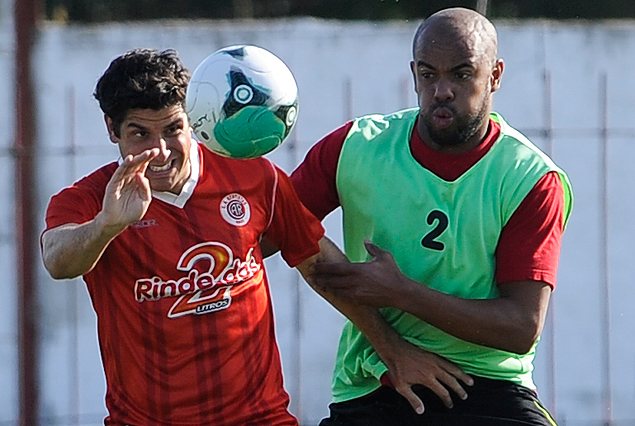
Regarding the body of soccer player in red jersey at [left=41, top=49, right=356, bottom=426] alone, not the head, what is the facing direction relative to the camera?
toward the camera

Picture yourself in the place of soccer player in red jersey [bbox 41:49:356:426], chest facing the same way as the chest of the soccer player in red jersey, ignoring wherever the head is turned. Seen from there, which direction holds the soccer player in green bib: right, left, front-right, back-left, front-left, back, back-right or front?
left
